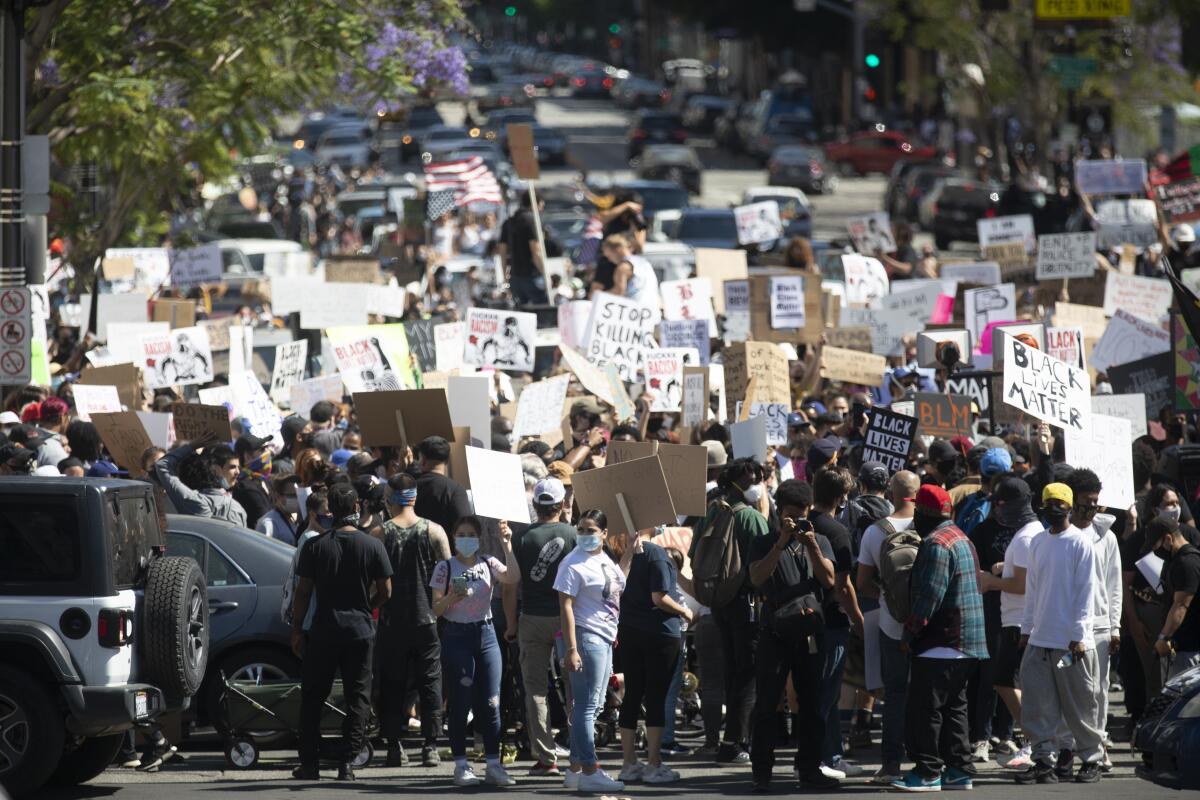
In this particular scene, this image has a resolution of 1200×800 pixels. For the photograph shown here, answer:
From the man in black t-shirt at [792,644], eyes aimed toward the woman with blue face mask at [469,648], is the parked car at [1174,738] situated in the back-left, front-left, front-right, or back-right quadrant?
back-left

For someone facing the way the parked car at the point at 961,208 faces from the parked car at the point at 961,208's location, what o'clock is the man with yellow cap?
The man with yellow cap is roughly at 6 o'clock from the parked car.

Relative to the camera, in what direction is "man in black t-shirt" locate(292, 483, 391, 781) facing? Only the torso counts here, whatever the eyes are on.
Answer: away from the camera

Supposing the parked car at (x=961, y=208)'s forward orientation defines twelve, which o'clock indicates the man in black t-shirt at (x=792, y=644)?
The man in black t-shirt is roughly at 6 o'clock from the parked car.

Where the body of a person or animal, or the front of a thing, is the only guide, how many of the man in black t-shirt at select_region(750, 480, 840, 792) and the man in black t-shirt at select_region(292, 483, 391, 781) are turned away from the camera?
1

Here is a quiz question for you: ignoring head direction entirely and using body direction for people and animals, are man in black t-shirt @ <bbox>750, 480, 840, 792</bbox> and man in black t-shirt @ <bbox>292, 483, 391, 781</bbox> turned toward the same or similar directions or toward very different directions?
very different directions

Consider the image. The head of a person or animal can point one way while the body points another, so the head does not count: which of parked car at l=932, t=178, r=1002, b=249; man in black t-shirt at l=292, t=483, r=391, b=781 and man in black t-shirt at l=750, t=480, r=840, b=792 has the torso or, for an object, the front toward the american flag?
man in black t-shirt at l=292, t=483, r=391, b=781

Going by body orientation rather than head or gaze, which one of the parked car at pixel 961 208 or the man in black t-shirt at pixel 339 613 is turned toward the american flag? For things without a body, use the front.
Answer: the man in black t-shirt

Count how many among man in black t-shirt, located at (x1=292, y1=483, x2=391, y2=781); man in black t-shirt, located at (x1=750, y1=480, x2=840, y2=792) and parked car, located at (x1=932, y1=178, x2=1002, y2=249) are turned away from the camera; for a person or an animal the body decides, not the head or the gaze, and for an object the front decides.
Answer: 2

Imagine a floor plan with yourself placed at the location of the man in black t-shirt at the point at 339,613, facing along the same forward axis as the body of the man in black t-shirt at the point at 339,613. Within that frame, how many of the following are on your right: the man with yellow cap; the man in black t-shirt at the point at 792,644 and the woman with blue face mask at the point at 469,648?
3

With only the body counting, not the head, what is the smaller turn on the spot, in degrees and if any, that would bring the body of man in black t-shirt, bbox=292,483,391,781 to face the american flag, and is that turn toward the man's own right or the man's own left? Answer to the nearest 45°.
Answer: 0° — they already face it
